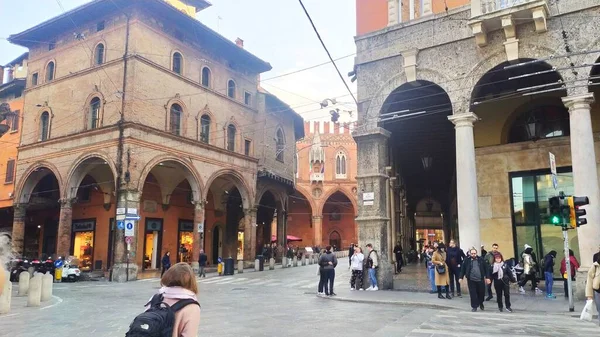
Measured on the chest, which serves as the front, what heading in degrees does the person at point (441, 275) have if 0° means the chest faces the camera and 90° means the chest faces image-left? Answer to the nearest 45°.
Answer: approximately 315°

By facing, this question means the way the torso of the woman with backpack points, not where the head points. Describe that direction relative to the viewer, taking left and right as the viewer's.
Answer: facing away from the viewer and to the right of the viewer

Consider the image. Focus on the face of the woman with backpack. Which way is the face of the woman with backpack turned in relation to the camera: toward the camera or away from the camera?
away from the camera

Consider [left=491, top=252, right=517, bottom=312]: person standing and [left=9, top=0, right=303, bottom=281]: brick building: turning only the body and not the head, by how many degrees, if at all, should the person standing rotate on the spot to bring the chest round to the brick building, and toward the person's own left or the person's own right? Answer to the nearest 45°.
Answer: approximately 135° to the person's own right
